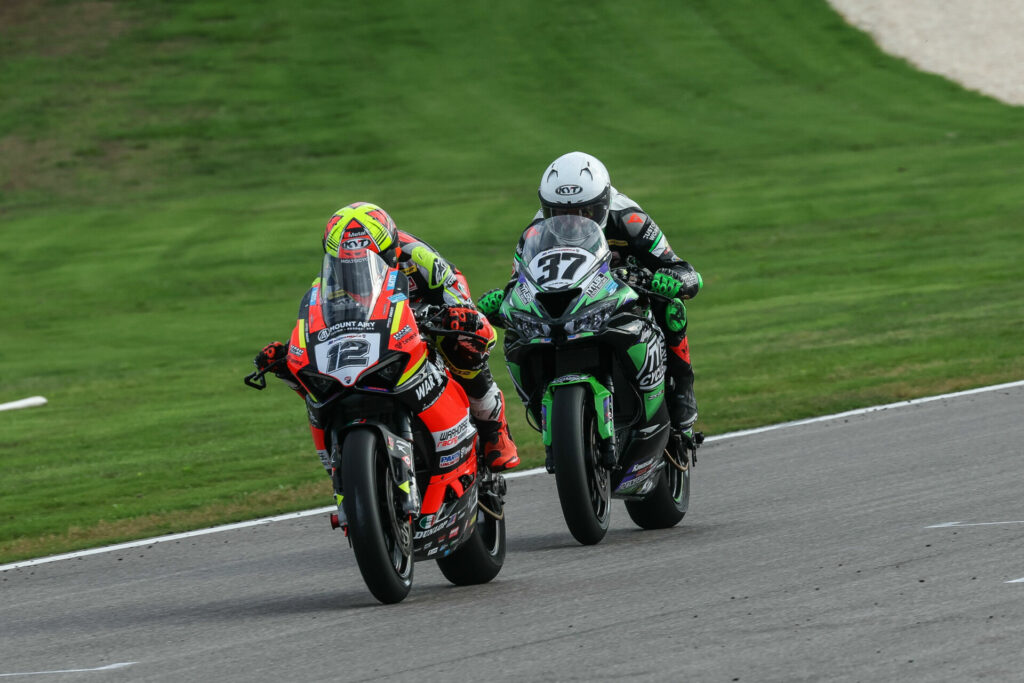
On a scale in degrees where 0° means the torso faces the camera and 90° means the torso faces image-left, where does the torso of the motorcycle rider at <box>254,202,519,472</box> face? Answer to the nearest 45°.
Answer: approximately 0°

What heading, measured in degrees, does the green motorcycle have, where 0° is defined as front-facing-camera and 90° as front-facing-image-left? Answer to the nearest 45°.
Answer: approximately 0°

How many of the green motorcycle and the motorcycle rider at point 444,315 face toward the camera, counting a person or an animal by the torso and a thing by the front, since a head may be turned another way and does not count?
2

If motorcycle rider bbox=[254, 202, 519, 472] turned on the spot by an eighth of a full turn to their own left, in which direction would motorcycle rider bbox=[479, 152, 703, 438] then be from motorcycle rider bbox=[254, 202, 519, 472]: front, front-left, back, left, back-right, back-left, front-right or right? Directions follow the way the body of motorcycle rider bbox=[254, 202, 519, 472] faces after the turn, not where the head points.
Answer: left

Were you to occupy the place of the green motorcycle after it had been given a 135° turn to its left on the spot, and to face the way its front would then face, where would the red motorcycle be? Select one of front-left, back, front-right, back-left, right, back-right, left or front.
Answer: back
